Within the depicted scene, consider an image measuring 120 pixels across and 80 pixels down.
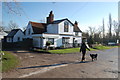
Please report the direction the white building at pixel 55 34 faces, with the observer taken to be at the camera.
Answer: facing the viewer and to the right of the viewer
